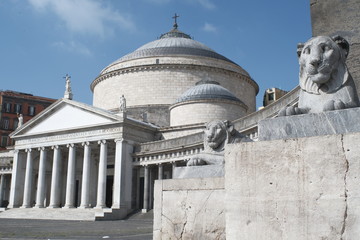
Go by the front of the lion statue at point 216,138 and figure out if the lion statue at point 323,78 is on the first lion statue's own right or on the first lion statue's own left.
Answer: on the first lion statue's own left

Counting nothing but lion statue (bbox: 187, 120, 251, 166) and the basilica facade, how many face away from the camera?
0

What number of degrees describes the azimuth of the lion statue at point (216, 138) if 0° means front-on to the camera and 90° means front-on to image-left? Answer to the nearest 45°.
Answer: approximately 45°

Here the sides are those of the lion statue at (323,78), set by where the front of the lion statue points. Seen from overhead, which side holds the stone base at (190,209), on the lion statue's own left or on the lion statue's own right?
on the lion statue's own right

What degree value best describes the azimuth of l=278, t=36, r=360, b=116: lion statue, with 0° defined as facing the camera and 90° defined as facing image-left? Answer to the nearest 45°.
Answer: approximately 45°

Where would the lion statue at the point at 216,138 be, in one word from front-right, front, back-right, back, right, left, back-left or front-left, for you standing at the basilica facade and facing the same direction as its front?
front-left

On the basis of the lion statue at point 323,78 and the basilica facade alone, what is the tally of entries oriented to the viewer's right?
0

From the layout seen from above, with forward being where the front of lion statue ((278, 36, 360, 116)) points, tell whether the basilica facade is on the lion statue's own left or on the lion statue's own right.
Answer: on the lion statue's own right

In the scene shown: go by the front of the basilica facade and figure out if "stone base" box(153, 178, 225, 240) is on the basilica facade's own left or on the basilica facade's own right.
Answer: on the basilica facade's own left

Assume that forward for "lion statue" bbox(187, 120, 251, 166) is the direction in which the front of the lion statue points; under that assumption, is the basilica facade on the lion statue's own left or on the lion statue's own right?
on the lion statue's own right

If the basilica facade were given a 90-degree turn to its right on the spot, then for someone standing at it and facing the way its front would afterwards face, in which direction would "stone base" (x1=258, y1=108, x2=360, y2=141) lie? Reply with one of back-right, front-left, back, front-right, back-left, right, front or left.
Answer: back-left
